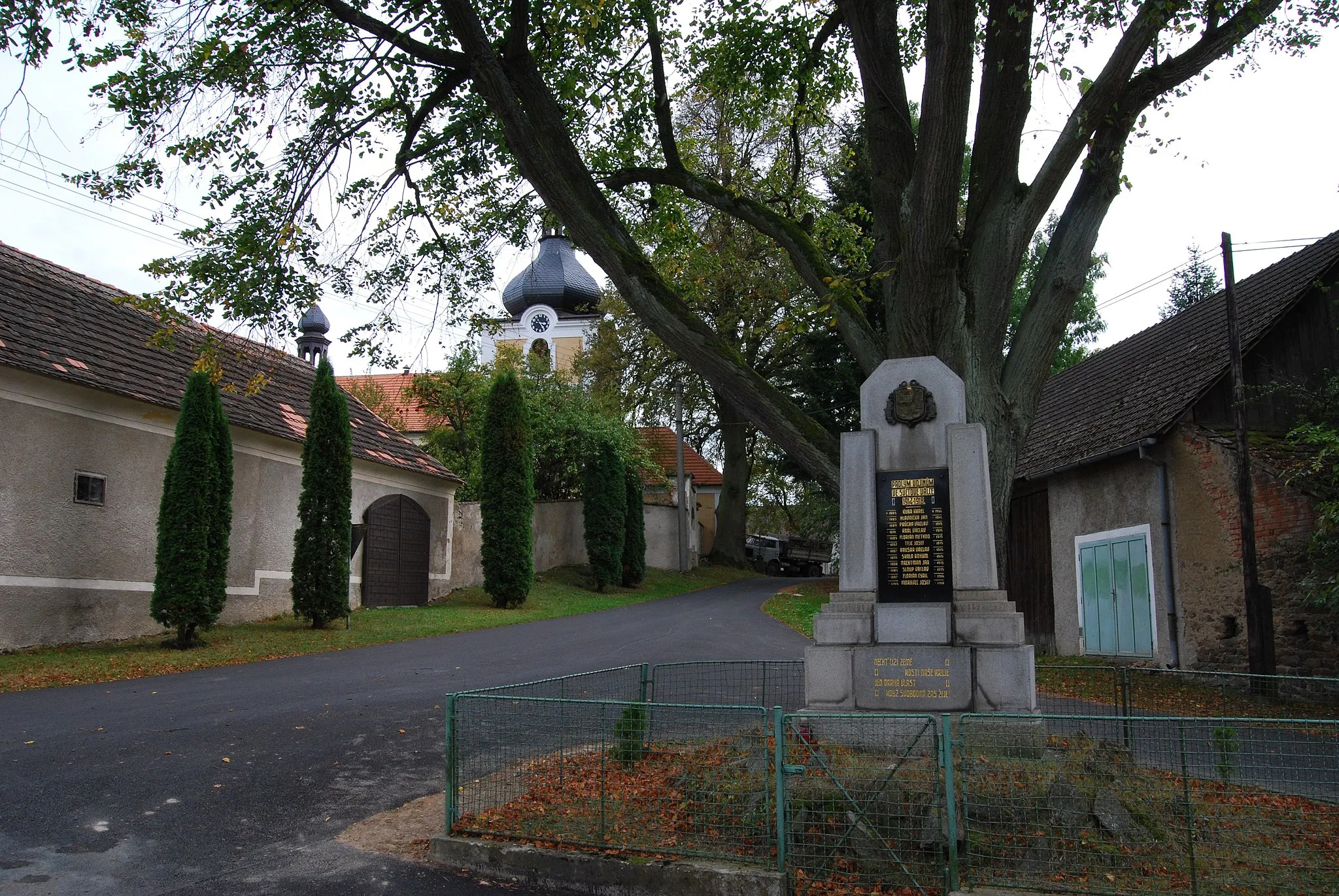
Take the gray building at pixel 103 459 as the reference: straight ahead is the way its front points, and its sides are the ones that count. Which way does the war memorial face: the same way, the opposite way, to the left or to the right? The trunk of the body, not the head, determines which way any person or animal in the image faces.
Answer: to the right

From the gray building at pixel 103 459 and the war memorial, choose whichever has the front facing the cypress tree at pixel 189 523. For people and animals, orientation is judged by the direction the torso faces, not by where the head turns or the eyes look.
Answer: the gray building

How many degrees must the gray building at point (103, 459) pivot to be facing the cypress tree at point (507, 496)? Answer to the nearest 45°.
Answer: approximately 90° to its left

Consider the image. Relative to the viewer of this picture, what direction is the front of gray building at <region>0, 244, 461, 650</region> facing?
facing the viewer and to the right of the viewer

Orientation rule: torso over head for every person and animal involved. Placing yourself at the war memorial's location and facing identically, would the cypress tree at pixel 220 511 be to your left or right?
on your right

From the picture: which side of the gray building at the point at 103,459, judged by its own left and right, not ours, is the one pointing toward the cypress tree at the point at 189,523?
front

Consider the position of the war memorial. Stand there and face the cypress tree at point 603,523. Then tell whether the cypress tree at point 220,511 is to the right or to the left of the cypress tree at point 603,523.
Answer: left

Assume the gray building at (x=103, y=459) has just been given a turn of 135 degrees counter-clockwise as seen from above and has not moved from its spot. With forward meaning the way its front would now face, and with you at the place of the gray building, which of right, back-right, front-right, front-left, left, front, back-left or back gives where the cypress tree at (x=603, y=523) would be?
front-right

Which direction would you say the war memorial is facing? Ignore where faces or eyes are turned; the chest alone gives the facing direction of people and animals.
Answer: toward the camera

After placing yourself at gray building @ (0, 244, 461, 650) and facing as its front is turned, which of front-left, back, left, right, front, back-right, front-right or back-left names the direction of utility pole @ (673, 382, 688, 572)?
left

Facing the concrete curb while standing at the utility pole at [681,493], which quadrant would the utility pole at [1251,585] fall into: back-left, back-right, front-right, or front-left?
front-left

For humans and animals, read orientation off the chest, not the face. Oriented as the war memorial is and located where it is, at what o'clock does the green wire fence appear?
The green wire fence is roughly at 12 o'clock from the war memorial.

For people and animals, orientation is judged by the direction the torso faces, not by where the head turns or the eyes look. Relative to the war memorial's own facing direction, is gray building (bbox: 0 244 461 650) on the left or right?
on its right

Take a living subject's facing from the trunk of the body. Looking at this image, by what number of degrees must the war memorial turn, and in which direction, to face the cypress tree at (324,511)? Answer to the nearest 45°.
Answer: approximately 135° to its right

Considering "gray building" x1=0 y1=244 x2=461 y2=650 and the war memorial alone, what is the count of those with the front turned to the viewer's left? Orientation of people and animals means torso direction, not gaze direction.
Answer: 0

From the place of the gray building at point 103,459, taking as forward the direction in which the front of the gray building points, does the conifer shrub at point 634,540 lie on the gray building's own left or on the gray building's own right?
on the gray building's own left
